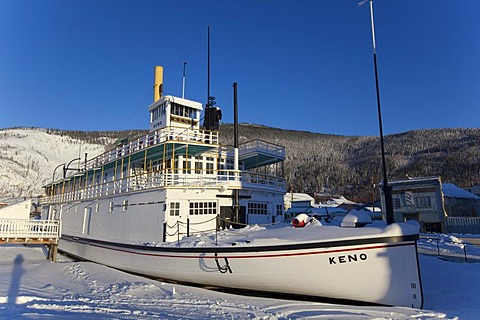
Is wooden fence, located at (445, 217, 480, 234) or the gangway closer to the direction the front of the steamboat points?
the wooden fence

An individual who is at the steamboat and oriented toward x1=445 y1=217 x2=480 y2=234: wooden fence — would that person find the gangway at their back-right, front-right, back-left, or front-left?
back-left

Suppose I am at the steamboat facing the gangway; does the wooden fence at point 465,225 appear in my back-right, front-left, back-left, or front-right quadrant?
back-right

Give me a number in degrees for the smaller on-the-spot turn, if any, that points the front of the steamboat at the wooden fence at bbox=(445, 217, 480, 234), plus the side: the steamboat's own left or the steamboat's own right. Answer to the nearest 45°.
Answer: approximately 90° to the steamboat's own left

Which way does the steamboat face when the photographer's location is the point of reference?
facing the viewer and to the right of the viewer

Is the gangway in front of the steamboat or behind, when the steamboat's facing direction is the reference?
behind
